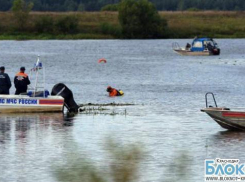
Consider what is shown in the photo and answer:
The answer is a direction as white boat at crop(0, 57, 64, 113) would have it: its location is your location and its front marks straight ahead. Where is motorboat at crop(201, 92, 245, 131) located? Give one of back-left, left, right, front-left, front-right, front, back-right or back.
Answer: back-left

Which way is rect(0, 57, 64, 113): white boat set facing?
to the viewer's left

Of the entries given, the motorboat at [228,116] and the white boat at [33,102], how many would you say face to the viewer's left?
2

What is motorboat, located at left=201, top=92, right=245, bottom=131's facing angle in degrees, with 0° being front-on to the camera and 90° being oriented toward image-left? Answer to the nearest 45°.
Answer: approximately 90°
